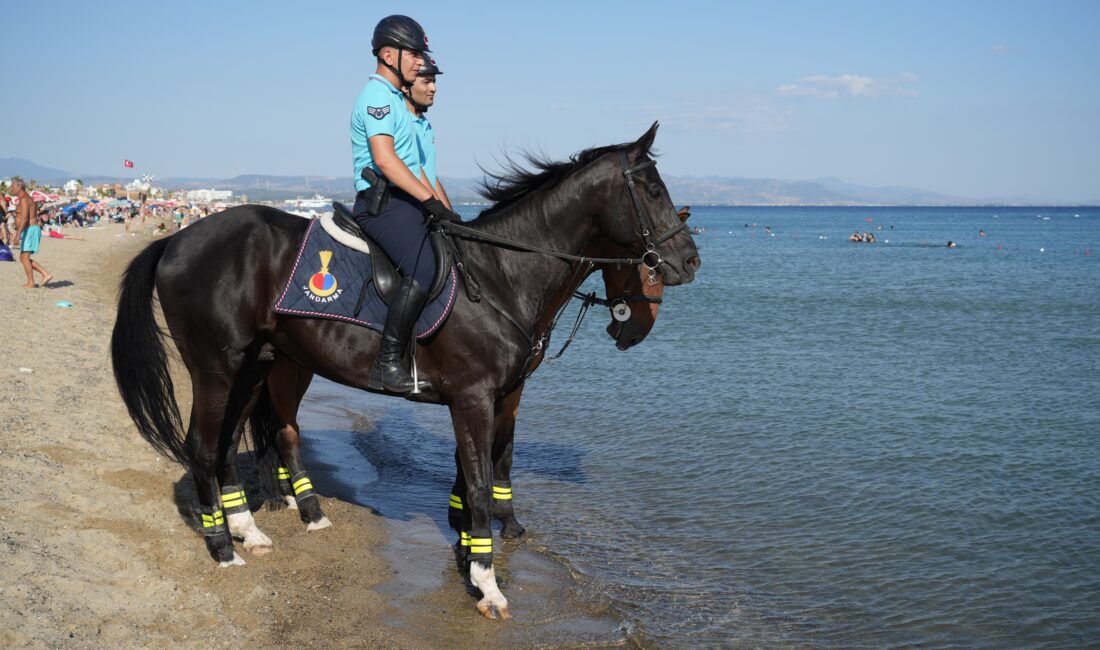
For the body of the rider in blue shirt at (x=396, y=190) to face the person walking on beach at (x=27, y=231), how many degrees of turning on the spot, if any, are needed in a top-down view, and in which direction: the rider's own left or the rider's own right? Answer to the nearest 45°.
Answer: approximately 135° to the rider's own left

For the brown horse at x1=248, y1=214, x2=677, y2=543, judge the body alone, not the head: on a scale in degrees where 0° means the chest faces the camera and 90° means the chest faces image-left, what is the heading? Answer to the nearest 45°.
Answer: approximately 270°

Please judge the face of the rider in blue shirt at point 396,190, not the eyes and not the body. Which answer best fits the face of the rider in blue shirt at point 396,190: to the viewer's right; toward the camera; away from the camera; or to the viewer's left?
to the viewer's right

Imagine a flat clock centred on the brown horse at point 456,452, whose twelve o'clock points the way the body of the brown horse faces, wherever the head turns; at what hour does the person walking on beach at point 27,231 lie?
The person walking on beach is roughly at 8 o'clock from the brown horse.

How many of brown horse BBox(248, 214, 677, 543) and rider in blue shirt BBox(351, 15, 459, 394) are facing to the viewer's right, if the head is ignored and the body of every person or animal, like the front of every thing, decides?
2

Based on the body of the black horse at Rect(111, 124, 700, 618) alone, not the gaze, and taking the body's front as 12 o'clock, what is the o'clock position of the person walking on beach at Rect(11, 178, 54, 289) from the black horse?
The person walking on beach is roughly at 8 o'clock from the black horse.

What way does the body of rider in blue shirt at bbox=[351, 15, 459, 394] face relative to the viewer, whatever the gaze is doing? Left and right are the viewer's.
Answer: facing to the right of the viewer
